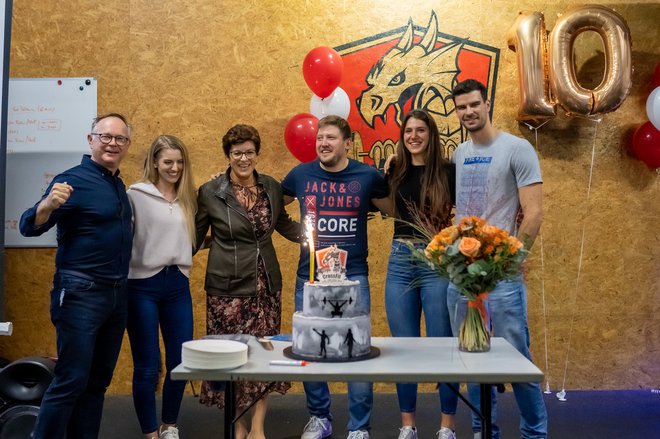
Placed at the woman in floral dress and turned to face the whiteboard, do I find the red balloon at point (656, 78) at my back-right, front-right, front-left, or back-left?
back-right

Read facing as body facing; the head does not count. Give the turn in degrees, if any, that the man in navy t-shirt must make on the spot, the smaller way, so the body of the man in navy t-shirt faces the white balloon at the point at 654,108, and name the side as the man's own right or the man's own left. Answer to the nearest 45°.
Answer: approximately 90° to the man's own left

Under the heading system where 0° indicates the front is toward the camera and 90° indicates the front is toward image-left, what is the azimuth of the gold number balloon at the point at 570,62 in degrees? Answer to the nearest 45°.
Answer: approximately 0°

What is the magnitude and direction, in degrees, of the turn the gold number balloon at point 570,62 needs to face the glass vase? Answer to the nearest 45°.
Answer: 0° — it already faces it

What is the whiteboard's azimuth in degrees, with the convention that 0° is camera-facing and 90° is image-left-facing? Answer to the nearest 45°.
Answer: approximately 0°

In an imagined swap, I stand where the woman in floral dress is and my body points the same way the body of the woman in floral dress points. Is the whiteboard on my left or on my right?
on my right

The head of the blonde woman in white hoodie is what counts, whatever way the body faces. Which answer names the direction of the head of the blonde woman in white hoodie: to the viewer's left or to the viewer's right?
to the viewer's right

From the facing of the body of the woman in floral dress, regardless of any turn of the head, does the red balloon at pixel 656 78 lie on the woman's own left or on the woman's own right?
on the woman's own left
